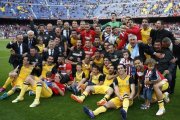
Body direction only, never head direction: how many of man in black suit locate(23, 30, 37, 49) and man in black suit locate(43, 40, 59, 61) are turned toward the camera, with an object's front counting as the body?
2

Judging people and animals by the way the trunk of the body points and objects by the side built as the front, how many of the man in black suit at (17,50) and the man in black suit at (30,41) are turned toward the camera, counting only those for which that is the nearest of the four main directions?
2

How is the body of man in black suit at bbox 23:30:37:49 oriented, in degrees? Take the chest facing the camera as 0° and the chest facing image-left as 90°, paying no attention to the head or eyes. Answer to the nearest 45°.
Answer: approximately 0°

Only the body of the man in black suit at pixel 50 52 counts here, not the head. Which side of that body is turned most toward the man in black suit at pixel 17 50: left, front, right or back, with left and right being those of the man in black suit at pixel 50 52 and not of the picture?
right

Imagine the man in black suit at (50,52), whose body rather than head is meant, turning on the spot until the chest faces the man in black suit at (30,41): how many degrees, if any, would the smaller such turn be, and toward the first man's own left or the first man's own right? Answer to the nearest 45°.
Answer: approximately 135° to the first man's own right
